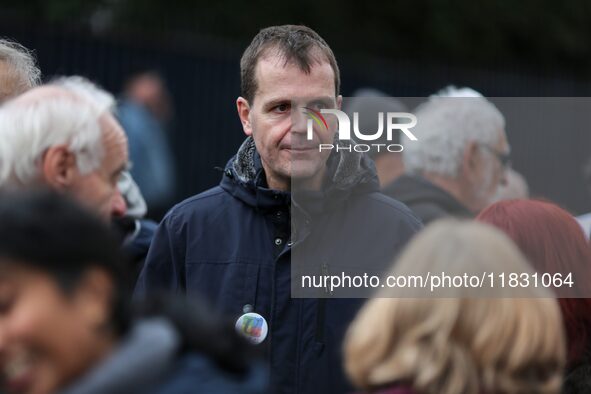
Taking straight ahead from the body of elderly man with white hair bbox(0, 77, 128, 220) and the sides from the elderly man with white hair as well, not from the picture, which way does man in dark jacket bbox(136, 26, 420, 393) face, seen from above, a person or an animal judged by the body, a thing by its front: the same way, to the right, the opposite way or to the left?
to the right

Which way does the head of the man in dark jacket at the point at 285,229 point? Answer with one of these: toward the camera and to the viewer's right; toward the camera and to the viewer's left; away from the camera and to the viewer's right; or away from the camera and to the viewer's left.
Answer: toward the camera and to the viewer's right

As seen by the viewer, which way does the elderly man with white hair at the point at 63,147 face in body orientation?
to the viewer's right

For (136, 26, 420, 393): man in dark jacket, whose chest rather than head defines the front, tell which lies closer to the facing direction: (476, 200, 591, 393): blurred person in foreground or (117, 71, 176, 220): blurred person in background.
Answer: the blurred person in foreground

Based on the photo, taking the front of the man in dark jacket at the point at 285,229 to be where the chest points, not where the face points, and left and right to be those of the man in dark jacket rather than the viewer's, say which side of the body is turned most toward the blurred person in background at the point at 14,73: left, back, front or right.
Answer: right

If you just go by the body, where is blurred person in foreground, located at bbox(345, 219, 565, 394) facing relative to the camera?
away from the camera

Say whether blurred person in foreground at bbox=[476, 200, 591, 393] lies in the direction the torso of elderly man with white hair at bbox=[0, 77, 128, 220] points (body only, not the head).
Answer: yes

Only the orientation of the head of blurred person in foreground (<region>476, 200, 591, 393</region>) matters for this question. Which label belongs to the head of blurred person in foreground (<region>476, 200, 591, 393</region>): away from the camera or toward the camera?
away from the camera

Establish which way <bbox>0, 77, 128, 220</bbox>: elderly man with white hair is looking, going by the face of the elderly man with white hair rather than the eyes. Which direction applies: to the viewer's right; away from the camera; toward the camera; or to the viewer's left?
to the viewer's right

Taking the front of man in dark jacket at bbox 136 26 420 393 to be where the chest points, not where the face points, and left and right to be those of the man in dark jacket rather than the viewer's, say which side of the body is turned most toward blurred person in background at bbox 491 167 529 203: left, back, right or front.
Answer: back

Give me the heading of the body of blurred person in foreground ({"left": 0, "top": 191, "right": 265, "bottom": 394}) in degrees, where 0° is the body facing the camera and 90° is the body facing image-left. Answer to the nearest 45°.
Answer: approximately 45°

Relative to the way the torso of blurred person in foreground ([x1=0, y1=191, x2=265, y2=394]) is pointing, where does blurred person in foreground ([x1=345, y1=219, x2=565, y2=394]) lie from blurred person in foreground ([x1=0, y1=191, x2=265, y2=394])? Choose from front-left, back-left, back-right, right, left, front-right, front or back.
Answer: back-left
